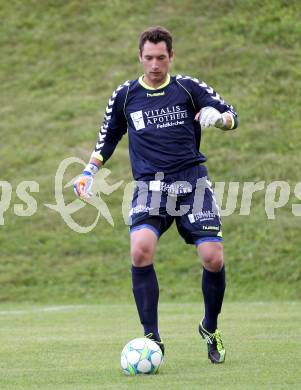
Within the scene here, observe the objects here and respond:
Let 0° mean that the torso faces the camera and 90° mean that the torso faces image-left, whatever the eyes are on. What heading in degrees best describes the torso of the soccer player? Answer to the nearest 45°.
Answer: approximately 0°
